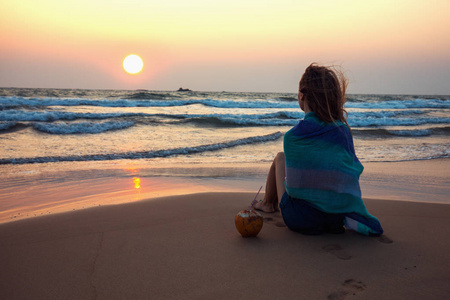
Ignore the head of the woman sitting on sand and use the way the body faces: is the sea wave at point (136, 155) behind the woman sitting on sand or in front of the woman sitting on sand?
in front

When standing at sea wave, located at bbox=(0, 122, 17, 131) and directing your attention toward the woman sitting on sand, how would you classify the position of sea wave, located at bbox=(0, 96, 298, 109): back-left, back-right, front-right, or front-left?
back-left

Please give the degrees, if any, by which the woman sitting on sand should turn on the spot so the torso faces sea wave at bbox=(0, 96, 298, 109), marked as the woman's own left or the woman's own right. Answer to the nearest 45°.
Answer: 0° — they already face it

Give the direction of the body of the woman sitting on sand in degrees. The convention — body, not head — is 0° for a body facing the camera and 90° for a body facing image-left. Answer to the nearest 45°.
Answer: approximately 135°

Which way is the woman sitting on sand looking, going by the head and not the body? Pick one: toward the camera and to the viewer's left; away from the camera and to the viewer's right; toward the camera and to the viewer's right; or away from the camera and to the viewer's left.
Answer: away from the camera and to the viewer's left

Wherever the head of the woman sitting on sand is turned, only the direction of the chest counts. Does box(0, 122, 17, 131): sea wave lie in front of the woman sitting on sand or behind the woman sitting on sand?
in front
